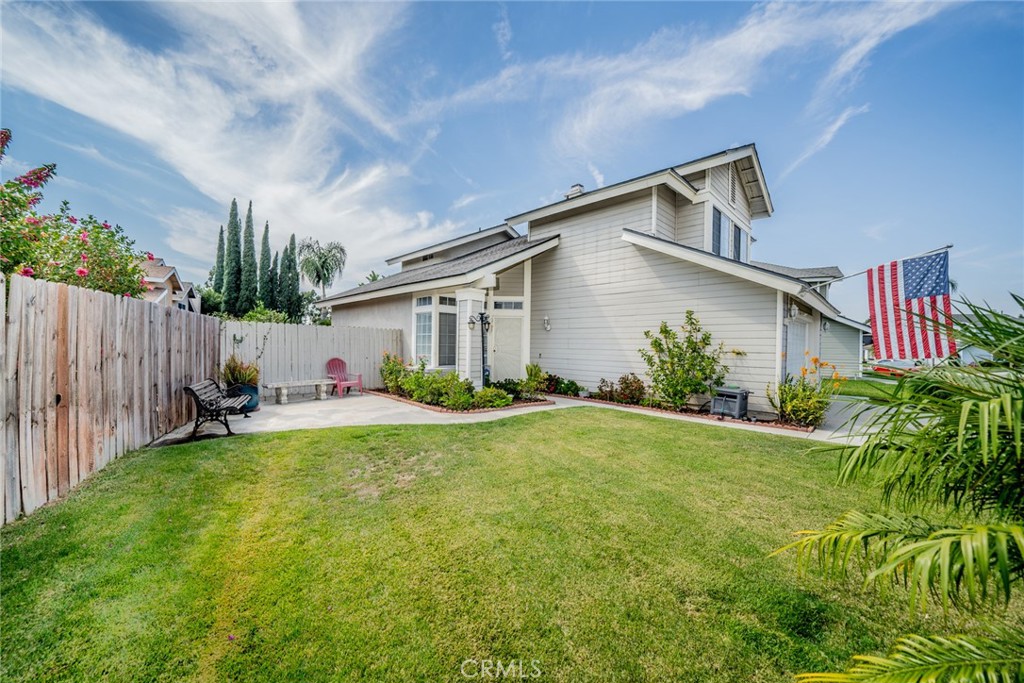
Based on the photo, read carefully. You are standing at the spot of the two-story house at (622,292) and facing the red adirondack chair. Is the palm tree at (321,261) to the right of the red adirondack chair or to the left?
right

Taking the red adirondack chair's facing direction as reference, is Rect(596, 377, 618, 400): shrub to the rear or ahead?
ahead

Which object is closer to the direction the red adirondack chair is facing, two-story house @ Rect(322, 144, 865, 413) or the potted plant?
the two-story house

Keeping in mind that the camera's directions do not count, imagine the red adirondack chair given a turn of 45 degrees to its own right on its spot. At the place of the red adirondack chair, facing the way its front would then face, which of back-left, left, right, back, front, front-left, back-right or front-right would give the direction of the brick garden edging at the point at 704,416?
front-left

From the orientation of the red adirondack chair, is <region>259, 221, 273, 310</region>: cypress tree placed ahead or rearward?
rearward

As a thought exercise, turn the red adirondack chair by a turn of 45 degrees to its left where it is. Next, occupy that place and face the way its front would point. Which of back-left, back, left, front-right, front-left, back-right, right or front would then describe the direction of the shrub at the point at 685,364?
front-right

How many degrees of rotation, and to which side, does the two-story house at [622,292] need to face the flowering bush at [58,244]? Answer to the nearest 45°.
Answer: approximately 90° to its right

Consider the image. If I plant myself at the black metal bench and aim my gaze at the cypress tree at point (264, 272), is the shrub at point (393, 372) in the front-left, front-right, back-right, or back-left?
front-right

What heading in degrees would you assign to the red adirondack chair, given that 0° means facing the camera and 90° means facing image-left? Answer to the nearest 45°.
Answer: approximately 315°

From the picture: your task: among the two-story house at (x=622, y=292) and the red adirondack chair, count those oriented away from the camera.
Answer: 0
